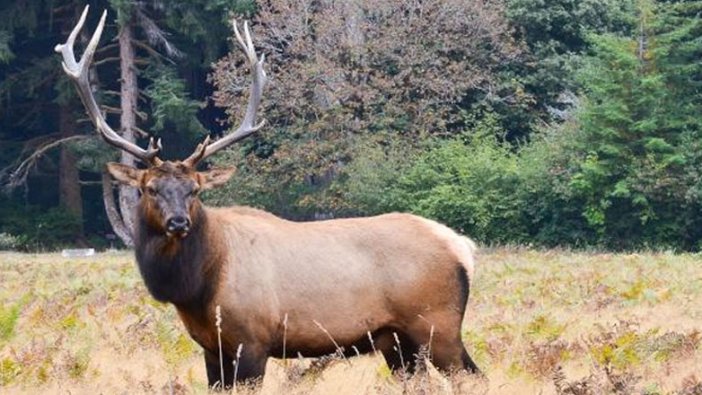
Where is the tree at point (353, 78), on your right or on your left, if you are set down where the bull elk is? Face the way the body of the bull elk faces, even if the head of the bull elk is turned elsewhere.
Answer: on your right

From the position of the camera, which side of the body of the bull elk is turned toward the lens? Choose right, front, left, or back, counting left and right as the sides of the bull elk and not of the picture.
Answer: left

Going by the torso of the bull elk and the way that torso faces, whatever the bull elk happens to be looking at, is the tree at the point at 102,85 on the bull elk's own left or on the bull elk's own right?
on the bull elk's own right

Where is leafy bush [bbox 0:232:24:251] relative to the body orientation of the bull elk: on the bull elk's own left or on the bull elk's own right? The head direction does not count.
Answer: on the bull elk's own right

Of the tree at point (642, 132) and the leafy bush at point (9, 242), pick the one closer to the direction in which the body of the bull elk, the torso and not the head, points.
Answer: the leafy bush
